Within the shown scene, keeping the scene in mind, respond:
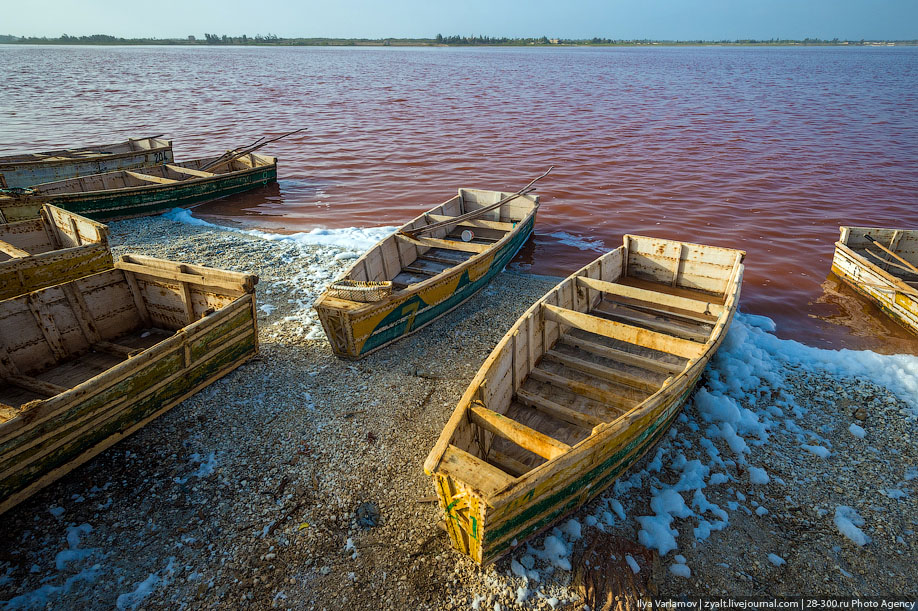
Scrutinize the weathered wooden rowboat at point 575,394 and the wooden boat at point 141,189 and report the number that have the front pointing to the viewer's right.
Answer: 0

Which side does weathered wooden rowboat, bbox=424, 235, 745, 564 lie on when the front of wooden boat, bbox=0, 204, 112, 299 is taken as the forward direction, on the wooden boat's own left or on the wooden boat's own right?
on the wooden boat's own left

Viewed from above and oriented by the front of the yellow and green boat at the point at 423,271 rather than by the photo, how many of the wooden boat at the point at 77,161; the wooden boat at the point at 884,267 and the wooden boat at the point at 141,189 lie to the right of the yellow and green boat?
2

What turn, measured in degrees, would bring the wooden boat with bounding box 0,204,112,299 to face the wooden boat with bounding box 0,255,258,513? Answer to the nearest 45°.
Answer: approximately 45° to its left

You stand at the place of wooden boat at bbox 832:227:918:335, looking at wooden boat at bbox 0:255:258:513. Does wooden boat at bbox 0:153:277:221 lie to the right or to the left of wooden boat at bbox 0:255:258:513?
right

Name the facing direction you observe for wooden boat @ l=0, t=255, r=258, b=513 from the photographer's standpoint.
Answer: facing the viewer and to the left of the viewer

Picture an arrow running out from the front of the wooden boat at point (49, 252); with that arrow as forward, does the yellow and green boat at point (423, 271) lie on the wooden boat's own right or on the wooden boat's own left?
on the wooden boat's own left

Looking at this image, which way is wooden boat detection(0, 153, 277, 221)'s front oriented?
to the viewer's left

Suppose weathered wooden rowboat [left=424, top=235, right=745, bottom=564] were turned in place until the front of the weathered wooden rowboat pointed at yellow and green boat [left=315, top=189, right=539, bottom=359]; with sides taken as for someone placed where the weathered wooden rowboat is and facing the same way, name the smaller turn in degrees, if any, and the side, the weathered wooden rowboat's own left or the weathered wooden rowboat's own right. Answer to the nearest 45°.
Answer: approximately 90° to the weathered wooden rowboat's own right
